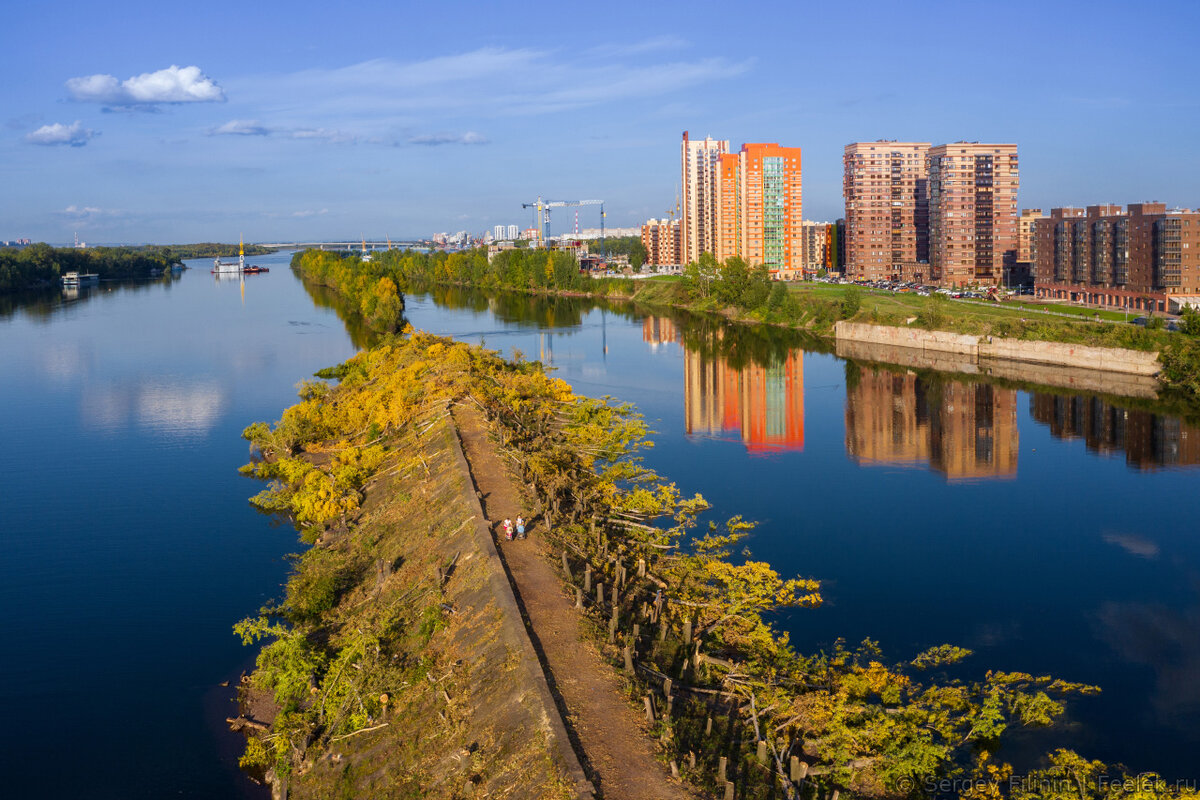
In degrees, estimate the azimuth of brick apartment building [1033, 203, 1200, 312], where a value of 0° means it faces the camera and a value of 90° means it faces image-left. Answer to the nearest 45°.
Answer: approximately 45°
